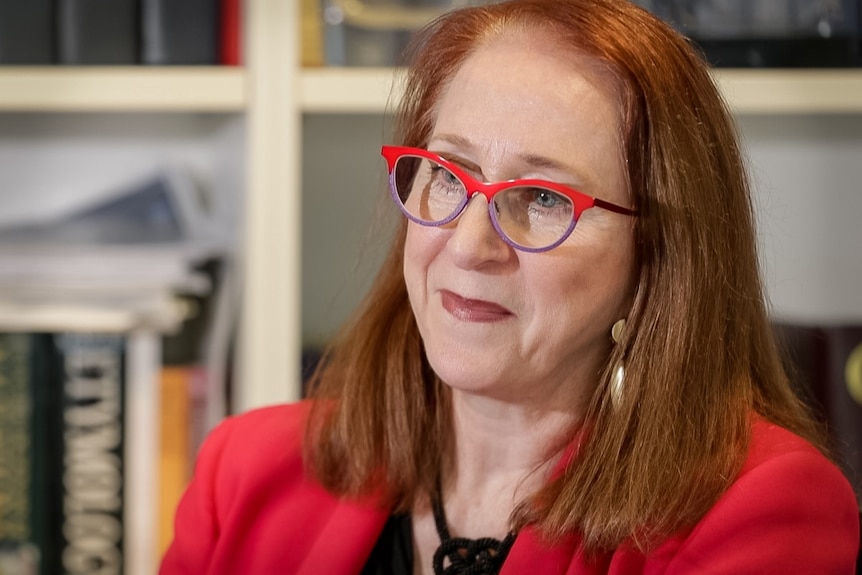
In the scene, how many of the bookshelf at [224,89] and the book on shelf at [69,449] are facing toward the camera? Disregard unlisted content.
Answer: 2

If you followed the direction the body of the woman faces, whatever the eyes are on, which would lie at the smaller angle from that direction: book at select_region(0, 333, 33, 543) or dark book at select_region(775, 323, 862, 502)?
the book

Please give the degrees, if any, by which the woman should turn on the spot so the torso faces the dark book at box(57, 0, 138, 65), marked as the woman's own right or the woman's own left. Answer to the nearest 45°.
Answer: approximately 90° to the woman's own right

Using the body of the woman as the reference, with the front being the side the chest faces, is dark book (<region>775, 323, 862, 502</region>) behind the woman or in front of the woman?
behind

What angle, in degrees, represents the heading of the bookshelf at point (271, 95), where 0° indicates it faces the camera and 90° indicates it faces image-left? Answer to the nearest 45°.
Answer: approximately 0°

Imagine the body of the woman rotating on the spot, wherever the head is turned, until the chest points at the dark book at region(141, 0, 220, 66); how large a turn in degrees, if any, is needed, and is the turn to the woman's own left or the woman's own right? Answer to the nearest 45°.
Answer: approximately 90° to the woman's own right
